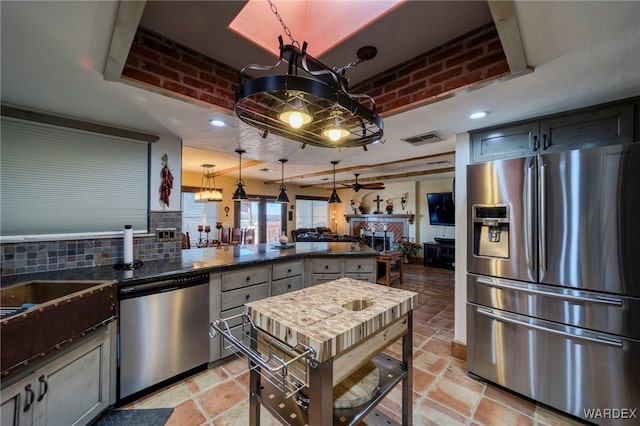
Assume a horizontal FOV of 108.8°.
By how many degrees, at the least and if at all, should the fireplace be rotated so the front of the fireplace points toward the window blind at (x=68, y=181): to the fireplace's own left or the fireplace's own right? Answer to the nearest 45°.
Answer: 0° — it already faces it

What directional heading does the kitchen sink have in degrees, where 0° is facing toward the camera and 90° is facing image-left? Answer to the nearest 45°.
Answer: approximately 315°

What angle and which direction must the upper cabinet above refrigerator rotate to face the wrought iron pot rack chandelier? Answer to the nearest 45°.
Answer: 0° — it already faces it
